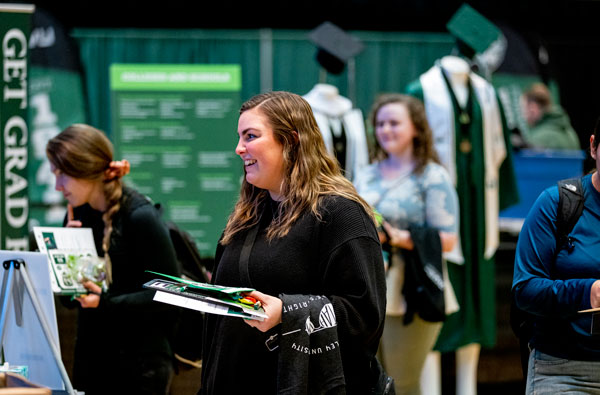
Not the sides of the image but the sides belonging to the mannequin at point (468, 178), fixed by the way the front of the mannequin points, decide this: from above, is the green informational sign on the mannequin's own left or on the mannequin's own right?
on the mannequin's own right

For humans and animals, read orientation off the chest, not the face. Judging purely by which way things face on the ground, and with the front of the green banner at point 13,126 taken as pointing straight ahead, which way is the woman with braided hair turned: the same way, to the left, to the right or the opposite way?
to the right

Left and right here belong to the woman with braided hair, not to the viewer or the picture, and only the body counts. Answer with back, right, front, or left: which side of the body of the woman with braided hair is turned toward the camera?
left

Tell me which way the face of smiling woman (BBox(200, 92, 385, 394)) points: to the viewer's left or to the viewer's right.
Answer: to the viewer's left

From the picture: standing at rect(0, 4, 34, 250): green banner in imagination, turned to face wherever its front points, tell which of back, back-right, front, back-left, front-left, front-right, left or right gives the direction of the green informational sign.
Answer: back-left

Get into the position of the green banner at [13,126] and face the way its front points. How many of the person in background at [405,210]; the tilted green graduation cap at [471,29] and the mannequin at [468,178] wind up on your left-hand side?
3

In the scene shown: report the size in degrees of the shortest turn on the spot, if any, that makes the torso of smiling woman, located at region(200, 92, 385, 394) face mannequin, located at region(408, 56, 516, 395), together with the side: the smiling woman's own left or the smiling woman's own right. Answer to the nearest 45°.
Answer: approximately 135° to the smiling woman's own right

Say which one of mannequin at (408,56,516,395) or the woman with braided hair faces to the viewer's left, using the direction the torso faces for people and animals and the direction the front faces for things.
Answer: the woman with braided hair

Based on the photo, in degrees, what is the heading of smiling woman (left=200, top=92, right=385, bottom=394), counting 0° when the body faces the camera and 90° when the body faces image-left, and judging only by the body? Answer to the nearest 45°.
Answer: approximately 45°

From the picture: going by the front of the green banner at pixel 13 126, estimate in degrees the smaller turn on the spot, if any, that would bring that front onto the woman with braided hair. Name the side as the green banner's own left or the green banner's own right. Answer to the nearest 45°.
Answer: approximately 45° to the green banner's own left

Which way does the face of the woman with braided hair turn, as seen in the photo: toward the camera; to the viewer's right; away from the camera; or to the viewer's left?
to the viewer's left

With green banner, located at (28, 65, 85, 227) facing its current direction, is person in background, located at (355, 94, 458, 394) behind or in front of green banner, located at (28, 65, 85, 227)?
in front

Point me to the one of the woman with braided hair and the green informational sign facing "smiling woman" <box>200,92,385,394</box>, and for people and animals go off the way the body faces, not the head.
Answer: the green informational sign

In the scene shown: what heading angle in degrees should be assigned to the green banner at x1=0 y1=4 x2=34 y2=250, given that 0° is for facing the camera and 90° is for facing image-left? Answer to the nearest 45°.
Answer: approximately 0°
